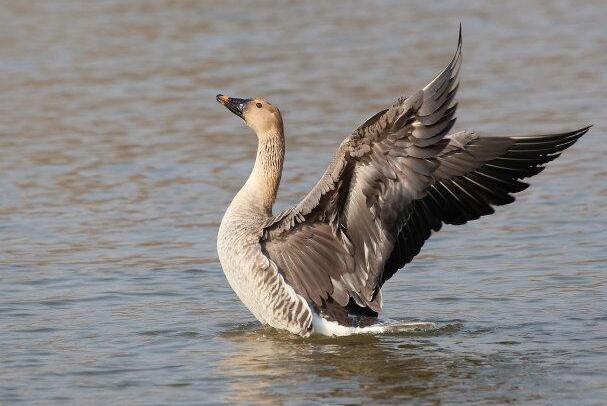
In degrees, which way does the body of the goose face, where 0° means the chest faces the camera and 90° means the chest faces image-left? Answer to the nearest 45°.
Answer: approximately 90°
